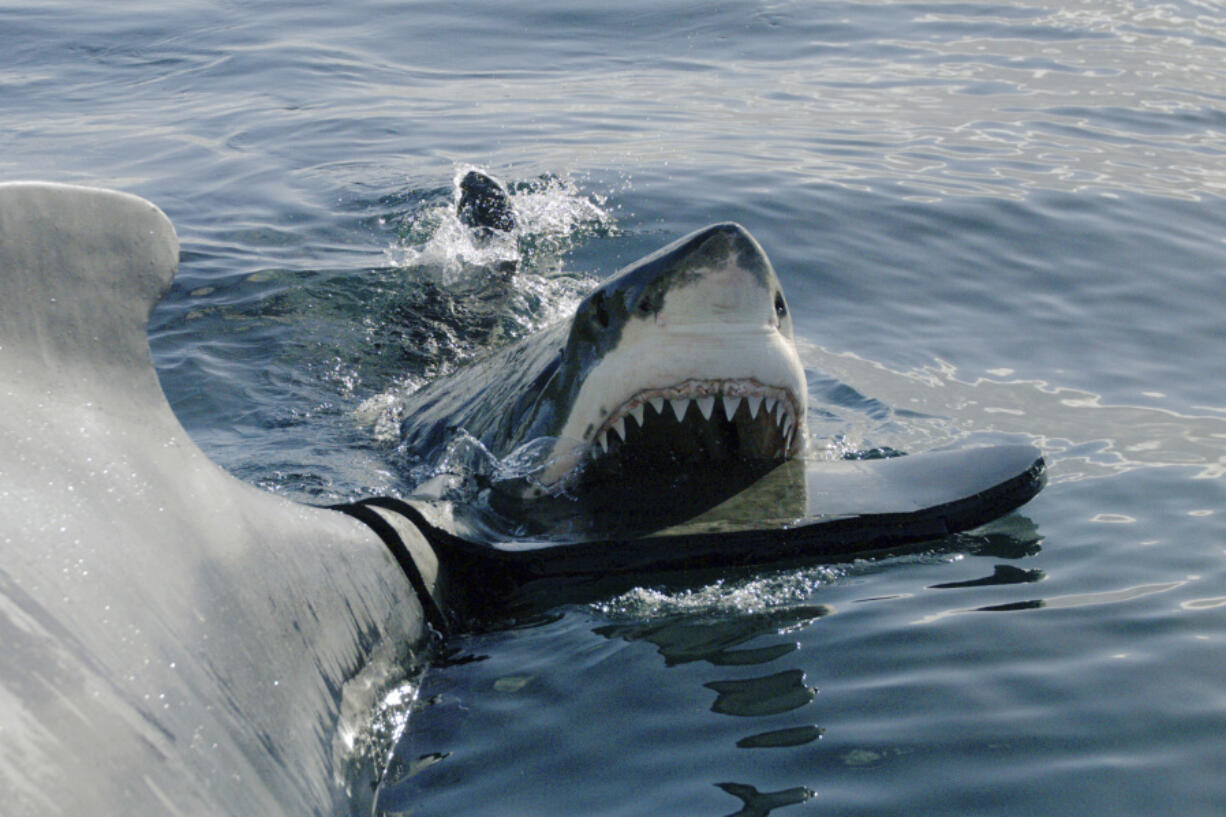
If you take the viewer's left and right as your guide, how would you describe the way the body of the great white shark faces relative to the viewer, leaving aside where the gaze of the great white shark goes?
facing the viewer and to the right of the viewer
